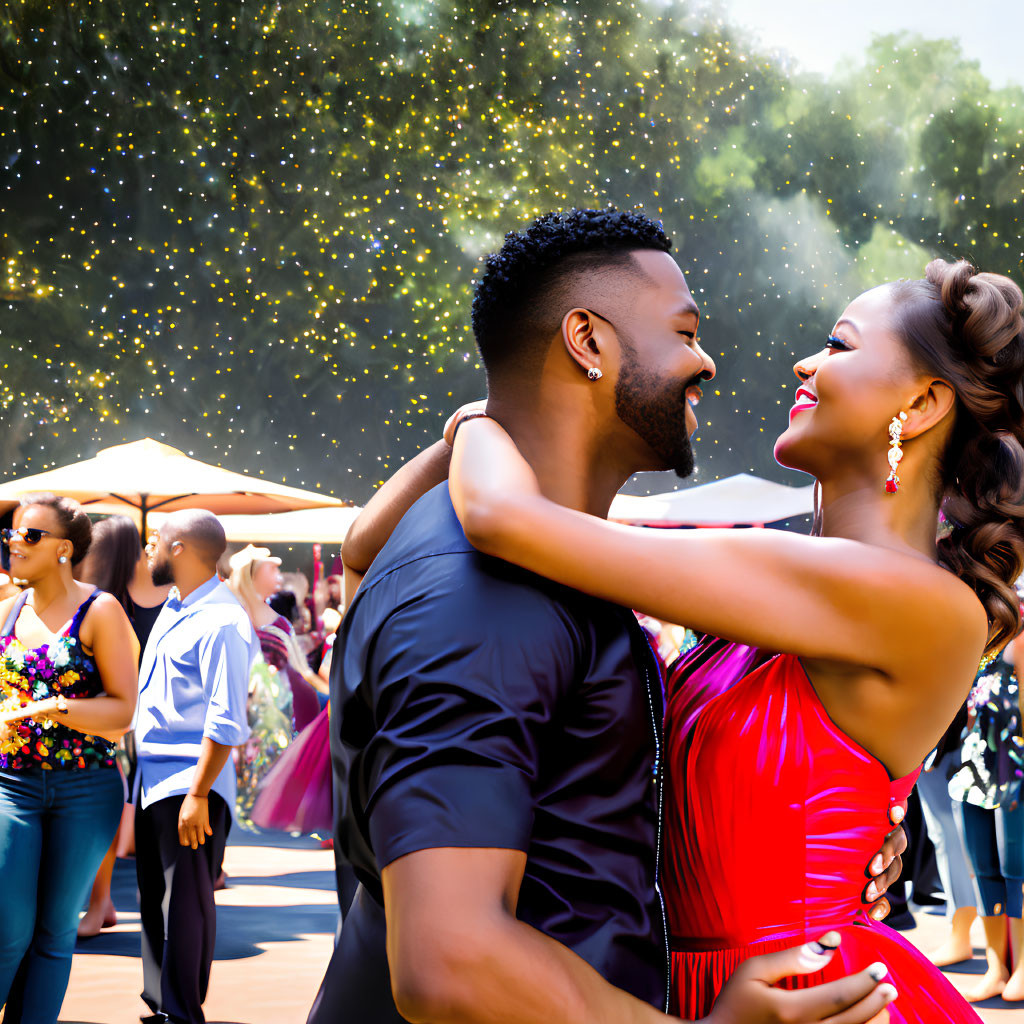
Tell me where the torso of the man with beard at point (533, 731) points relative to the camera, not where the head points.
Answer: to the viewer's right

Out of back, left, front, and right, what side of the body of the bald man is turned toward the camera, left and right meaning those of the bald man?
left

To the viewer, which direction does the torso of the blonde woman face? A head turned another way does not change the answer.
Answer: to the viewer's right

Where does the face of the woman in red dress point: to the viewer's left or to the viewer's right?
to the viewer's left

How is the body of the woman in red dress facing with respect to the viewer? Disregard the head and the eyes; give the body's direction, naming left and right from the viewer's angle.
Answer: facing to the left of the viewer

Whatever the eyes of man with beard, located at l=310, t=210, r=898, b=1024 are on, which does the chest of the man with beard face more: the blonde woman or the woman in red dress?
the woman in red dress

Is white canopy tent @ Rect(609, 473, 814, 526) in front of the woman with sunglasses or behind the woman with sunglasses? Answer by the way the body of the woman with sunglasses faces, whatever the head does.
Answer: behind
